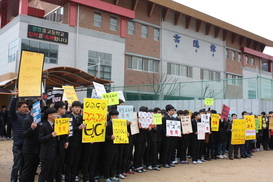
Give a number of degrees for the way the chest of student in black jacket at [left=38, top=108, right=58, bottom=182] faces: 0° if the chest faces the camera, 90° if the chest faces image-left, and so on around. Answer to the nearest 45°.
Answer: approximately 315°

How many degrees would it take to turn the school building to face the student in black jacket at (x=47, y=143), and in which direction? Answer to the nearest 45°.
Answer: approximately 45° to its right

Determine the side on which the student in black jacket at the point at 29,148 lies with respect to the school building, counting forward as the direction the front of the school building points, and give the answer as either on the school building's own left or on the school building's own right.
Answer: on the school building's own right

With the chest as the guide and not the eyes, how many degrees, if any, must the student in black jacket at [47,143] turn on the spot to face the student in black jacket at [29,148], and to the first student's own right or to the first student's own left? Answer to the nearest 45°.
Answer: approximately 180°

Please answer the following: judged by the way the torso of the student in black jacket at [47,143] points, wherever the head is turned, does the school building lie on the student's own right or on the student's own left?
on the student's own left

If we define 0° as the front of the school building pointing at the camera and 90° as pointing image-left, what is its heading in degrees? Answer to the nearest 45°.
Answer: approximately 315°

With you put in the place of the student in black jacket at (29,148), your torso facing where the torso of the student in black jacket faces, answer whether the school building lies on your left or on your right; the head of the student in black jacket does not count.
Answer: on your left
